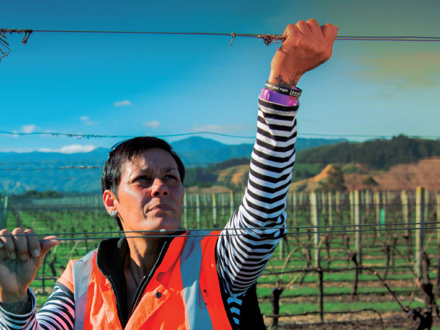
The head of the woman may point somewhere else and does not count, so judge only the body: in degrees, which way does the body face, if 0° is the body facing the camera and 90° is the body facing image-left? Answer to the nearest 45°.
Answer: approximately 0°

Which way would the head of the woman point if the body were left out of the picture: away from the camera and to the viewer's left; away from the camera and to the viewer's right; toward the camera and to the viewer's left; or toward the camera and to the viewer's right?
toward the camera and to the viewer's right

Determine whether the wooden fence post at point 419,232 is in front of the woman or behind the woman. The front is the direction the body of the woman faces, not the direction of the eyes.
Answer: behind
